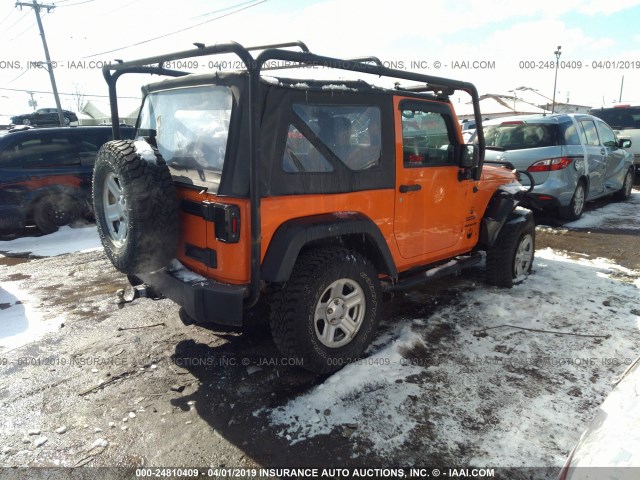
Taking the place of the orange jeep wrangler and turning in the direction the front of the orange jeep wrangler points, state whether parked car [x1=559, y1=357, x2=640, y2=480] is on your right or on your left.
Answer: on your right

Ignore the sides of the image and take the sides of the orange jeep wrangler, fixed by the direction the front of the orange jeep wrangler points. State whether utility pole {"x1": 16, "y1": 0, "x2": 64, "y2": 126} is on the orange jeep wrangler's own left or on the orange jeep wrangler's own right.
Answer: on the orange jeep wrangler's own left

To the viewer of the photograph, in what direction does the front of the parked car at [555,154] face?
facing away from the viewer and to the right of the viewer

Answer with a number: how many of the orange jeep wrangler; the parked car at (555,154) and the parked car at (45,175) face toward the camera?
0

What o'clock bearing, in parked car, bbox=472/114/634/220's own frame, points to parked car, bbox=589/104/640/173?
parked car, bbox=589/104/640/173 is roughly at 11 o'clock from parked car, bbox=472/114/634/220.

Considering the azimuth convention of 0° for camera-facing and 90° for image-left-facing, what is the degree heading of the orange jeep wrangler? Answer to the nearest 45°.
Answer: approximately 225°

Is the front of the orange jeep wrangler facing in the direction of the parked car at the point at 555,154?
yes

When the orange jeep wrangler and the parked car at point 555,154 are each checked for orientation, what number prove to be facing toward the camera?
0

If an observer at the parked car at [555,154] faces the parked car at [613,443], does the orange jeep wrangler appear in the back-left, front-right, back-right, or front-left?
front-right

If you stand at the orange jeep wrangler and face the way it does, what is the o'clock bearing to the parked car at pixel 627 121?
The parked car is roughly at 12 o'clock from the orange jeep wrangler.
